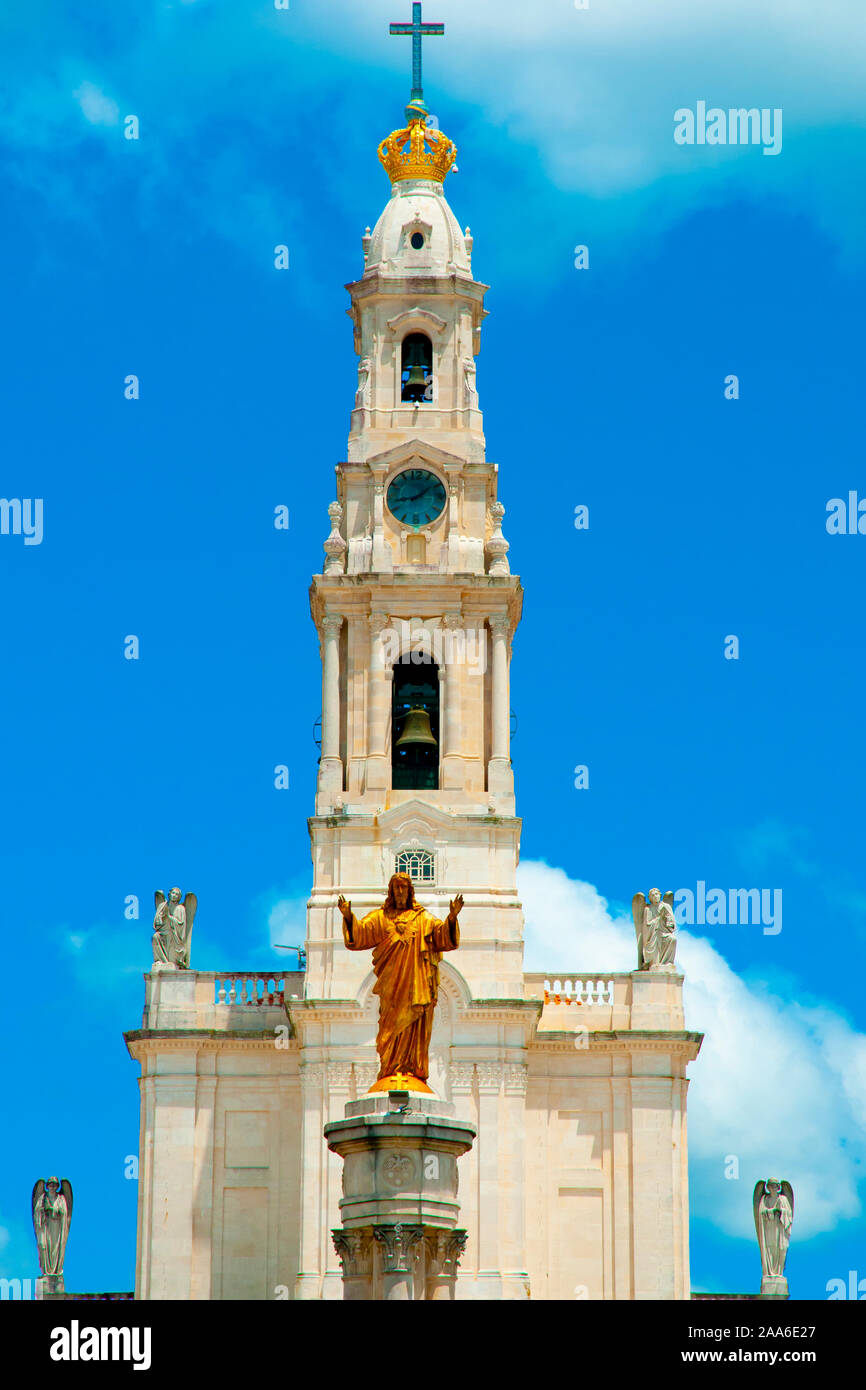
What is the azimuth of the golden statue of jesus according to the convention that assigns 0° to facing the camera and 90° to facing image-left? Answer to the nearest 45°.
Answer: approximately 0°
